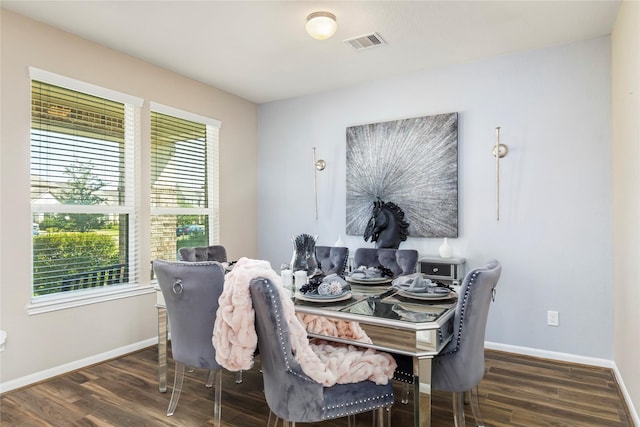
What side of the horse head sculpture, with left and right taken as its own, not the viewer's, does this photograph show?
left

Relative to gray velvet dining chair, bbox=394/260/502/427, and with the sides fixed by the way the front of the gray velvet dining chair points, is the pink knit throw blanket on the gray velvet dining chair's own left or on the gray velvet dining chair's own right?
on the gray velvet dining chair's own left

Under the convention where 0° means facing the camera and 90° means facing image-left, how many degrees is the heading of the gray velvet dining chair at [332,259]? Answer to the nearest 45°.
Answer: approximately 45°

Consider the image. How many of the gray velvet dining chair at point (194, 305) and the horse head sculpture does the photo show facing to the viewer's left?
1

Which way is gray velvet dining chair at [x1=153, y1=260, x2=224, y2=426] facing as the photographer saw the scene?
facing away from the viewer and to the right of the viewer

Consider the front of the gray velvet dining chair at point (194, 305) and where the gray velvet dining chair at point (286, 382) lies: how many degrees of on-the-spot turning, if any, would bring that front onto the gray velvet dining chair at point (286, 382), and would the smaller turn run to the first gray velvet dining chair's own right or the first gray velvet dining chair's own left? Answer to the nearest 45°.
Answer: approximately 90° to the first gray velvet dining chair's own right

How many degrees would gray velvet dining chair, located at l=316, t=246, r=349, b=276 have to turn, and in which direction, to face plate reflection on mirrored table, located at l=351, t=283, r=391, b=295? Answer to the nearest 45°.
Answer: approximately 45° to its left

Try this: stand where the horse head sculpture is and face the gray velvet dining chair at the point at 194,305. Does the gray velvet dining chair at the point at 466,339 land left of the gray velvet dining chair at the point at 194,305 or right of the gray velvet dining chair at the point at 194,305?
left

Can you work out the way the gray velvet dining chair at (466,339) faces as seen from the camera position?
facing away from the viewer and to the left of the viewer
